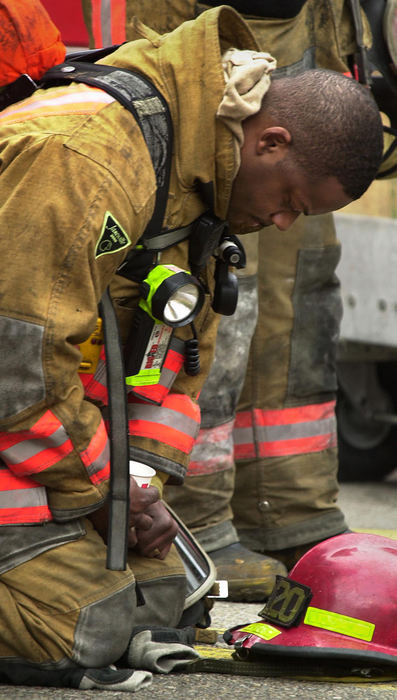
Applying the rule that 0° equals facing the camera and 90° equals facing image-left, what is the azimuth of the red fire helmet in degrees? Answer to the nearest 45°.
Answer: approximately 45°

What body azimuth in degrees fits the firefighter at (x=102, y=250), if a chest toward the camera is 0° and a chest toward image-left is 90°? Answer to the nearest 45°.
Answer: approximately 270°

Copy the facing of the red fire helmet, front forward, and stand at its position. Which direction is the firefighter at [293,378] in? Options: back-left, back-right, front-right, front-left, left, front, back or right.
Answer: back-right

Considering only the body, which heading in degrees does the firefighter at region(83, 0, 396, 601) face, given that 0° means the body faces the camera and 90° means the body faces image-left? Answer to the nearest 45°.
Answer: approximately 315°

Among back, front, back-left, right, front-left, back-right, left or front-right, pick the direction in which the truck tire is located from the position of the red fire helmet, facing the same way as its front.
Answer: back-right

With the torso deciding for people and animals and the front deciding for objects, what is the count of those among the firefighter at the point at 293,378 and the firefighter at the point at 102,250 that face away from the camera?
0

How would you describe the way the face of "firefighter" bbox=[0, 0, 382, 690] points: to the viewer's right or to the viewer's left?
to the viewer's right

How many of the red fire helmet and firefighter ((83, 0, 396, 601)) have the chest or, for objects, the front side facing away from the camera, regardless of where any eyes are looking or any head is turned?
0
